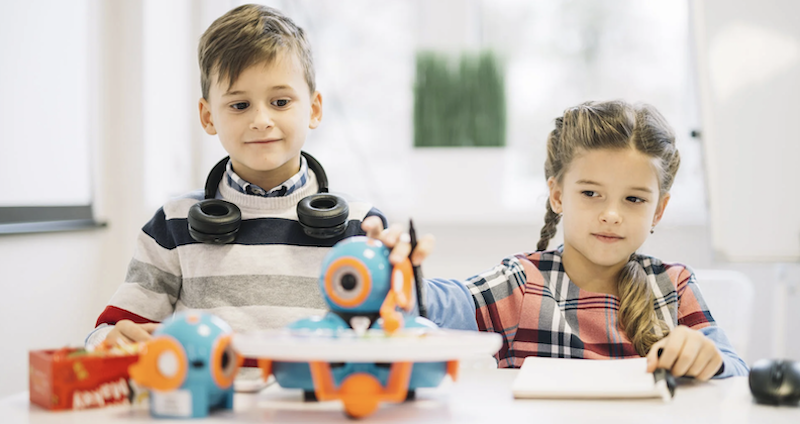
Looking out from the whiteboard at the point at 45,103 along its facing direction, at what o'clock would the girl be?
The girl is roughly at 11 o'clock from the whiteboard.

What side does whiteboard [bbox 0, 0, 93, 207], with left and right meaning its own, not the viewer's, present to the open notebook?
front

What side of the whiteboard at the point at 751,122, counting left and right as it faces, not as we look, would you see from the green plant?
right

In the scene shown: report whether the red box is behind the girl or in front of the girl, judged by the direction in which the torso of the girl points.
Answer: in front

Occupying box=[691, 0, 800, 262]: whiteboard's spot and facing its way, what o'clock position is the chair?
The chair is roughly at 12 o'clock from the whiteboard.

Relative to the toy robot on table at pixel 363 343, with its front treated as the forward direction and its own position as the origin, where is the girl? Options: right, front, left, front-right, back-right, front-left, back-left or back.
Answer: back-left

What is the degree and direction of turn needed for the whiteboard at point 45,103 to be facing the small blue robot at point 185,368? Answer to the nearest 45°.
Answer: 0° — it already faces it

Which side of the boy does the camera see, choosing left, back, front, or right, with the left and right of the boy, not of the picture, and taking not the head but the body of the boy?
front

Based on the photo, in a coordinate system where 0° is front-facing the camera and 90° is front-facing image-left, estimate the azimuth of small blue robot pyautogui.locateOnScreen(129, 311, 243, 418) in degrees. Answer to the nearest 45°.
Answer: approximately 315°

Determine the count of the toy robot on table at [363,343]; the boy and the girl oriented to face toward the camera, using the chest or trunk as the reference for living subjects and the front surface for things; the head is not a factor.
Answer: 3
